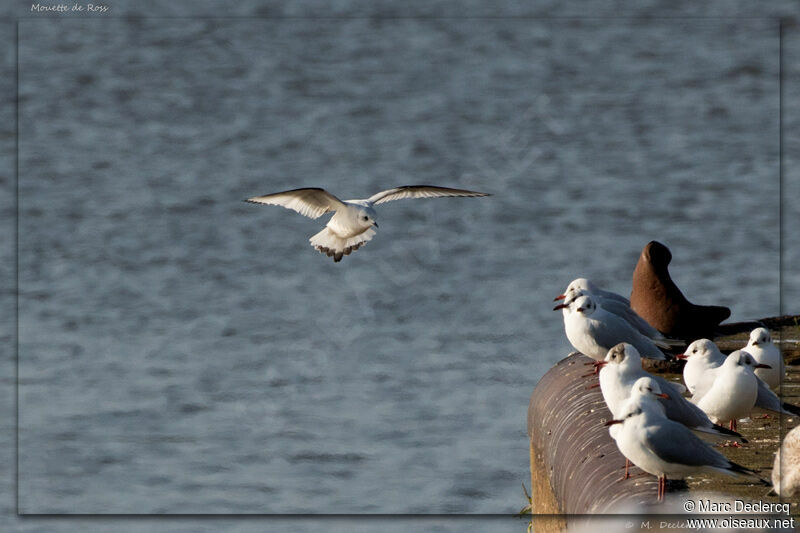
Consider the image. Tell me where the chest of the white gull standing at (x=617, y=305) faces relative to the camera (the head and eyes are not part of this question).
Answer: to the viewer's left

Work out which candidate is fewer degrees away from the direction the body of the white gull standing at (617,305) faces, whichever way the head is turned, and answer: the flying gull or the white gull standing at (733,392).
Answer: the flying gull

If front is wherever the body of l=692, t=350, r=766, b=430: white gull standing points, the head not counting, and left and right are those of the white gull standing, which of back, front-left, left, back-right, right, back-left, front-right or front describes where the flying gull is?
back-right

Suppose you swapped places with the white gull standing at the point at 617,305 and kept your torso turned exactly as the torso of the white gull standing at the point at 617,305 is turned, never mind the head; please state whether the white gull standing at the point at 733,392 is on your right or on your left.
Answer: on your left

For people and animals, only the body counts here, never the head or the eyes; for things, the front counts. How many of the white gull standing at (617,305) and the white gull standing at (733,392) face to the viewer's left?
1

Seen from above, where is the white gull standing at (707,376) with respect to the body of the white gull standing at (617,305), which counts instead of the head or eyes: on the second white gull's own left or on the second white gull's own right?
on the second white gull's own left

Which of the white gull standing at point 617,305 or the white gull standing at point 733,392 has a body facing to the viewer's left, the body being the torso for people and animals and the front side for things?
the white gull standing at point 617,305

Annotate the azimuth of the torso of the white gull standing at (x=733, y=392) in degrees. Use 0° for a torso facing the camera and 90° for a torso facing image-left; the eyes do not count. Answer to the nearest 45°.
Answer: approximately 315°

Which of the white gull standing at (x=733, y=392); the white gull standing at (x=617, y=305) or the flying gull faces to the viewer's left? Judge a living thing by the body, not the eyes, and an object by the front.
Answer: the white gull standing at (x=617, y=305)

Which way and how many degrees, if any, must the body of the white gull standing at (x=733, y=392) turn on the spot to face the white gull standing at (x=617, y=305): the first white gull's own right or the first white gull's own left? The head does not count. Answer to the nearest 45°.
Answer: approximately 180°

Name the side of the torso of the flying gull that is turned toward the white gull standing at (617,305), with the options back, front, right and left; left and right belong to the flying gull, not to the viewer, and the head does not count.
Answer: left
